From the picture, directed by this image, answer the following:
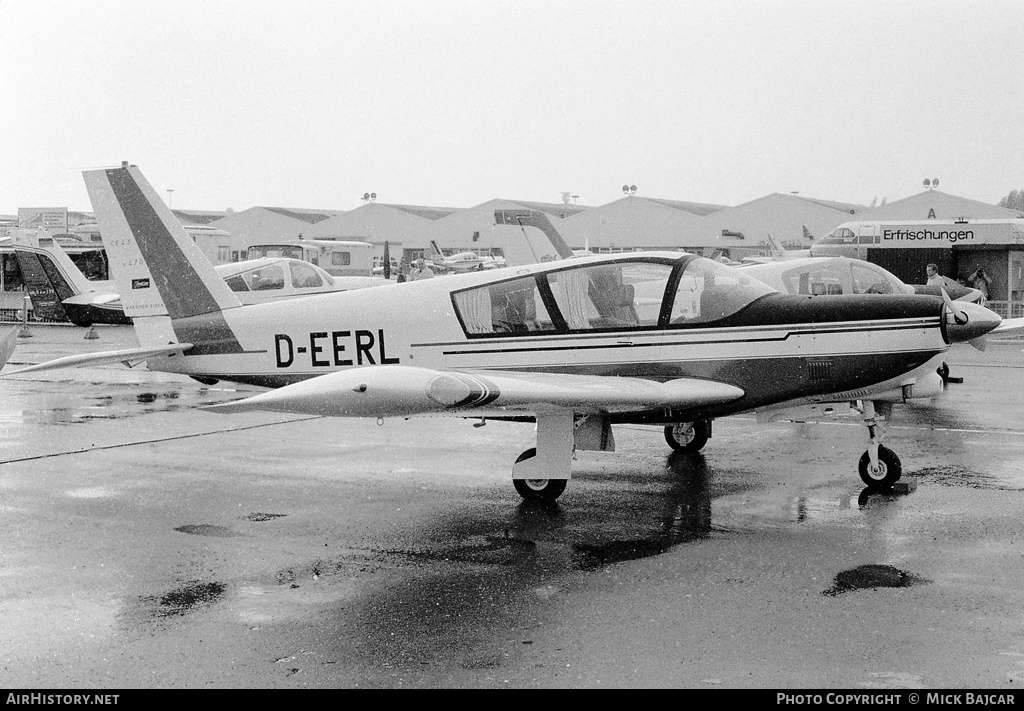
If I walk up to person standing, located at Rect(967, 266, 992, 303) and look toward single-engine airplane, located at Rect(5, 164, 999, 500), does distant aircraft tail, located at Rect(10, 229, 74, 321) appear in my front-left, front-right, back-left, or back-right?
front-right

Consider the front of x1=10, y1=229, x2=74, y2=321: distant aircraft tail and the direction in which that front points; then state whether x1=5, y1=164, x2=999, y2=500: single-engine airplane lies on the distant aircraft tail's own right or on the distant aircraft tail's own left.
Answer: on the distant aircraft tail's own right

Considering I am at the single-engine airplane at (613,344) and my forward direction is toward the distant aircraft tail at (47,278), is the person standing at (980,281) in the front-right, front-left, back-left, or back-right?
front-right

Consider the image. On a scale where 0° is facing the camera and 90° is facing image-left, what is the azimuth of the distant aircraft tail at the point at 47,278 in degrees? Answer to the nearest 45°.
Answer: approximately 270°

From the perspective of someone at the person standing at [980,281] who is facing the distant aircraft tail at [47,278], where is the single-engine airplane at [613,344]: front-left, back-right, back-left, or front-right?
front-left

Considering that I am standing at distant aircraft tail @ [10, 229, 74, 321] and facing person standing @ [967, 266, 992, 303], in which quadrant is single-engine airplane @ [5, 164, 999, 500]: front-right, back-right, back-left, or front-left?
front-right

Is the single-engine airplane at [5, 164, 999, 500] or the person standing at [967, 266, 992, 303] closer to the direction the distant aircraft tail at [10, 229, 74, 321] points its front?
the person standing

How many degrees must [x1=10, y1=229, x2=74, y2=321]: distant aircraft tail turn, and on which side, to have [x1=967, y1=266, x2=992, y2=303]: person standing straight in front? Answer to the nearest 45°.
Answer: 0° — it already faces them
